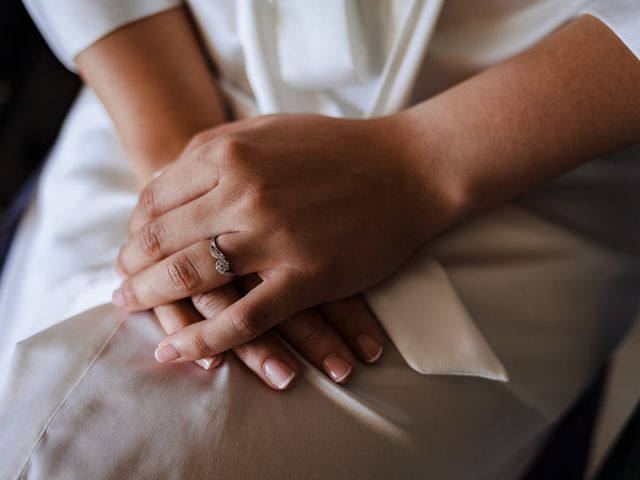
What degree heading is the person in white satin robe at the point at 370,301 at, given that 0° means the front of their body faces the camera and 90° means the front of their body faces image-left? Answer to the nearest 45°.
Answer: approximately 0°
